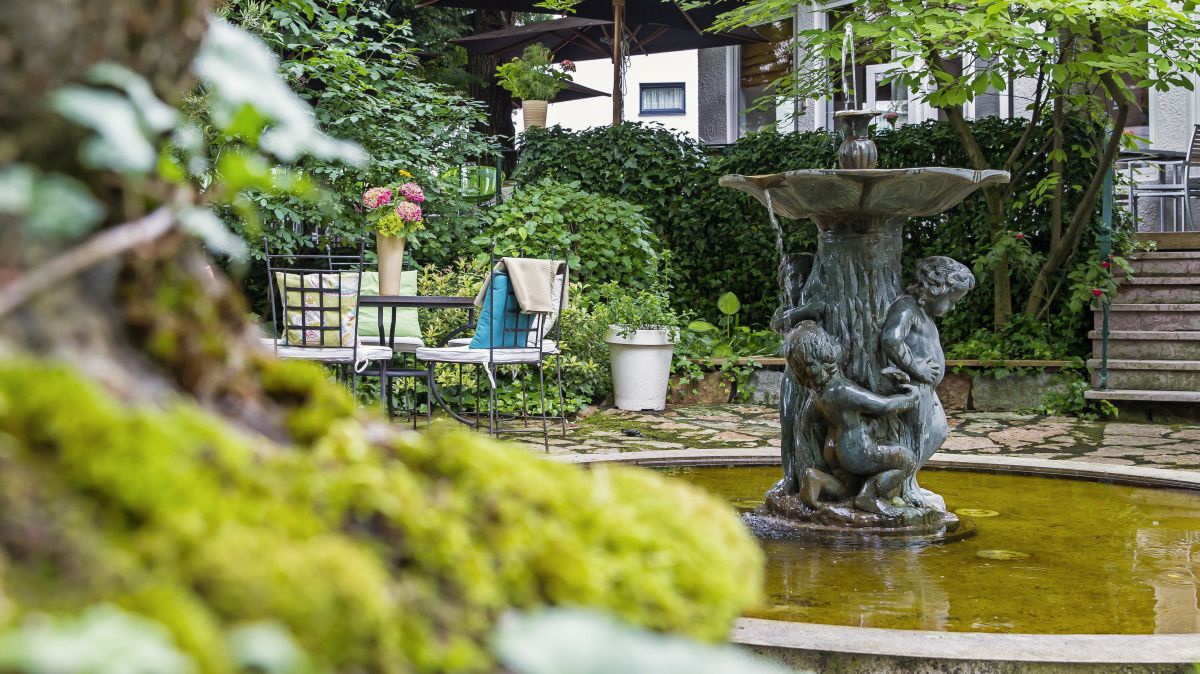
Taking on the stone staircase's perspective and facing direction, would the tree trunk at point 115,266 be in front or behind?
in front

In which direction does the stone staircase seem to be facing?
toward the camera

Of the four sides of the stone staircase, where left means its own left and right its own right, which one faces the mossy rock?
front

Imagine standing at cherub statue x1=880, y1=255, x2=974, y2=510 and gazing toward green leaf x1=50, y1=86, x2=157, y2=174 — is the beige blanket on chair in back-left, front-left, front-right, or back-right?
back-right

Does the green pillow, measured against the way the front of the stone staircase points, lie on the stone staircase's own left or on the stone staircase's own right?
on the stone staircase's own right
